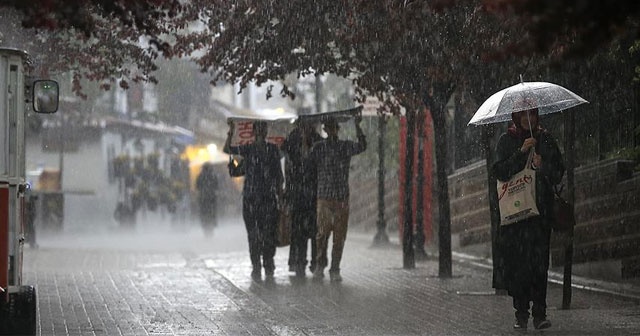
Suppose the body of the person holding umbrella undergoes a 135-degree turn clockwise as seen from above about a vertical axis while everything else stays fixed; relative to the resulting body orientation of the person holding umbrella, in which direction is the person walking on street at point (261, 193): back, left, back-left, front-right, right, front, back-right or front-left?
front

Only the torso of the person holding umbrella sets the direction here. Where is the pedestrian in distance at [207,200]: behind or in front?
behind

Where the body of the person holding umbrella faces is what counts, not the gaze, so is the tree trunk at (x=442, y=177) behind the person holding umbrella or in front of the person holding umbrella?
behind

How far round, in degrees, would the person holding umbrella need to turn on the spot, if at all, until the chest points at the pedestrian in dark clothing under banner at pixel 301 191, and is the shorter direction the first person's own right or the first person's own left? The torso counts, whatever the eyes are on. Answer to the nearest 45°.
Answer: approximately 135° to the first person's own right

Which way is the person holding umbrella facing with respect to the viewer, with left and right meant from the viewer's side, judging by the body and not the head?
facing the viewer
